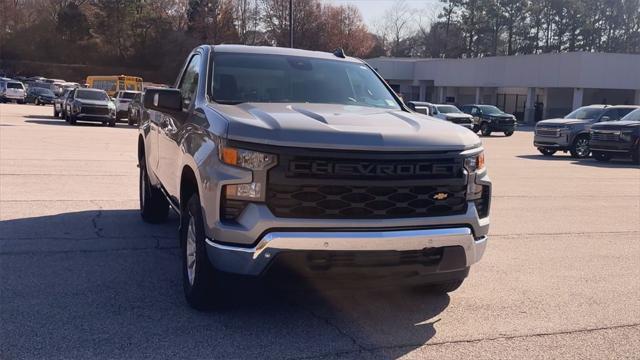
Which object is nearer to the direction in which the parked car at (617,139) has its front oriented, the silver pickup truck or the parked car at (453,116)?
the silver pickup truck

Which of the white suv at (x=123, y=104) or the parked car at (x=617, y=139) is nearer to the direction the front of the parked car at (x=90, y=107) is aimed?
the parked car

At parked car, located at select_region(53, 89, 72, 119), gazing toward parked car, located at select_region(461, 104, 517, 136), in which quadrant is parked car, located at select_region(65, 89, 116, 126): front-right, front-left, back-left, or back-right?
front-right

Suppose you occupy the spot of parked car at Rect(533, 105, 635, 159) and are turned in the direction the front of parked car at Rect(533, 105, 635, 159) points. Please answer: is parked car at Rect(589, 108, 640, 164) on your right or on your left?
on your left

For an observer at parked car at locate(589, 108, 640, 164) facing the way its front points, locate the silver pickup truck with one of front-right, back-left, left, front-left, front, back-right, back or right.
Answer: front-left

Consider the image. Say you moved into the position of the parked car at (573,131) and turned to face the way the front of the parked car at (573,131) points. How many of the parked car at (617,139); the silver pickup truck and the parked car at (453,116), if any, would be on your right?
1

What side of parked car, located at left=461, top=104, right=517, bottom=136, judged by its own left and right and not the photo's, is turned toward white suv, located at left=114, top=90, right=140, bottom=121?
right

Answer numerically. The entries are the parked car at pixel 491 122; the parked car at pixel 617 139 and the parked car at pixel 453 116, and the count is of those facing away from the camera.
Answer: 0

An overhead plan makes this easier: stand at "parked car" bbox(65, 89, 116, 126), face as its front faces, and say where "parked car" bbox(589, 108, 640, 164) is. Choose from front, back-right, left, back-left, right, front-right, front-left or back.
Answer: front-left

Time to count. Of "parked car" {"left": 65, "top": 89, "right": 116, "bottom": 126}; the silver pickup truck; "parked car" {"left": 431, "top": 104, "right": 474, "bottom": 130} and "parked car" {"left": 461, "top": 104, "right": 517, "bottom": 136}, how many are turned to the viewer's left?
0

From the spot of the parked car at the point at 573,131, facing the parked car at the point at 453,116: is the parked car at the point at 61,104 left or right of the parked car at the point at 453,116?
left

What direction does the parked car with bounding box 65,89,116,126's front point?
toward the camera

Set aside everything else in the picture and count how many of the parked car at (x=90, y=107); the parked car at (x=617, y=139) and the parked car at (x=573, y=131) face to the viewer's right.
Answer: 0

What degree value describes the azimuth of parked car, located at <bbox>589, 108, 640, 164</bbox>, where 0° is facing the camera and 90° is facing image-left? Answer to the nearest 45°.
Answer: approximately 45°

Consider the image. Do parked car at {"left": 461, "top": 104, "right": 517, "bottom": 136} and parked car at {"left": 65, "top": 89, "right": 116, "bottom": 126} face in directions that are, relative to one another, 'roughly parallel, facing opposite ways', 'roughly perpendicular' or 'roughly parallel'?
roughly parallel

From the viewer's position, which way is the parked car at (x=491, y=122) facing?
facing the viewer and to the right of the viewer

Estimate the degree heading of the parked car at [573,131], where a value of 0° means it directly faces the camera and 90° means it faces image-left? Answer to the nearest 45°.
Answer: approximately 45°
